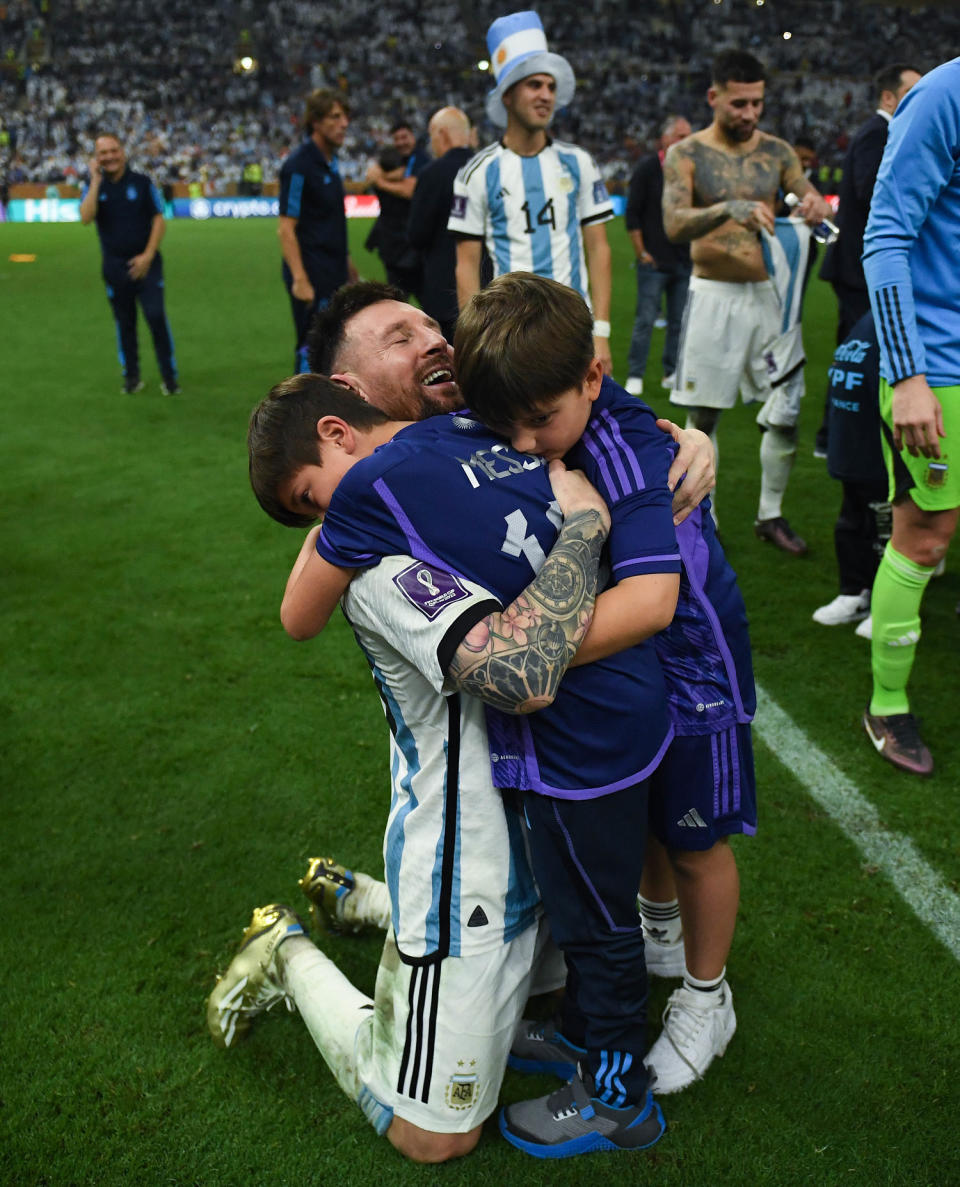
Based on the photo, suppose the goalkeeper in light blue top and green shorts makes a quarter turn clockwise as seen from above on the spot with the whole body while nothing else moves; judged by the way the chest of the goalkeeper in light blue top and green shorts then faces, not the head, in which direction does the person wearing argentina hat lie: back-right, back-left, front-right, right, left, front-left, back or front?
right

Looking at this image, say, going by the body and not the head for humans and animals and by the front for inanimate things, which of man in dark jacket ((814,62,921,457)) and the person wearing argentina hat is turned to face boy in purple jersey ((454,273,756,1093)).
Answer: the person wearing argentina hat

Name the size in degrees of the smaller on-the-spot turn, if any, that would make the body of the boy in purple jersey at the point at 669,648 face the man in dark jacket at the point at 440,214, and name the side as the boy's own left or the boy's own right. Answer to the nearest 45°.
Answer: approximately 135° to the boy's own right

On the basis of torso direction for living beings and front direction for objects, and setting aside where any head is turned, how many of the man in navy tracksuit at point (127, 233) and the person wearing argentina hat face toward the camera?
2

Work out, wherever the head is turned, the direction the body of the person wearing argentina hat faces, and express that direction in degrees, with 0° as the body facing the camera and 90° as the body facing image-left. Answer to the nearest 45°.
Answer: approximately 0°

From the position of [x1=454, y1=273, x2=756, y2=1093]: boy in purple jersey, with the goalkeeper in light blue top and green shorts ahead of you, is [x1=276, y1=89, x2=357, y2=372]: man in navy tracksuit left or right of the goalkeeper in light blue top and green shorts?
left
